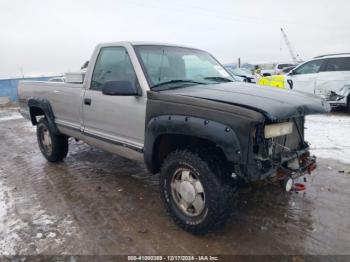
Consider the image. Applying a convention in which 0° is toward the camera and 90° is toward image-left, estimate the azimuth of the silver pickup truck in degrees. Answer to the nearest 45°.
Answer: approximately 315°

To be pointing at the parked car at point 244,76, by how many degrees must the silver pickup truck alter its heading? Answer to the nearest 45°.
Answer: approximately 135° to its left

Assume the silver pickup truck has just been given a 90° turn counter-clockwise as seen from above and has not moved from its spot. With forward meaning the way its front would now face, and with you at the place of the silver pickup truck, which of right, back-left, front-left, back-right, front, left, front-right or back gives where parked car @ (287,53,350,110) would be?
front

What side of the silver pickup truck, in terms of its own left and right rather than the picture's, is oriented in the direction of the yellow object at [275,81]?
left
